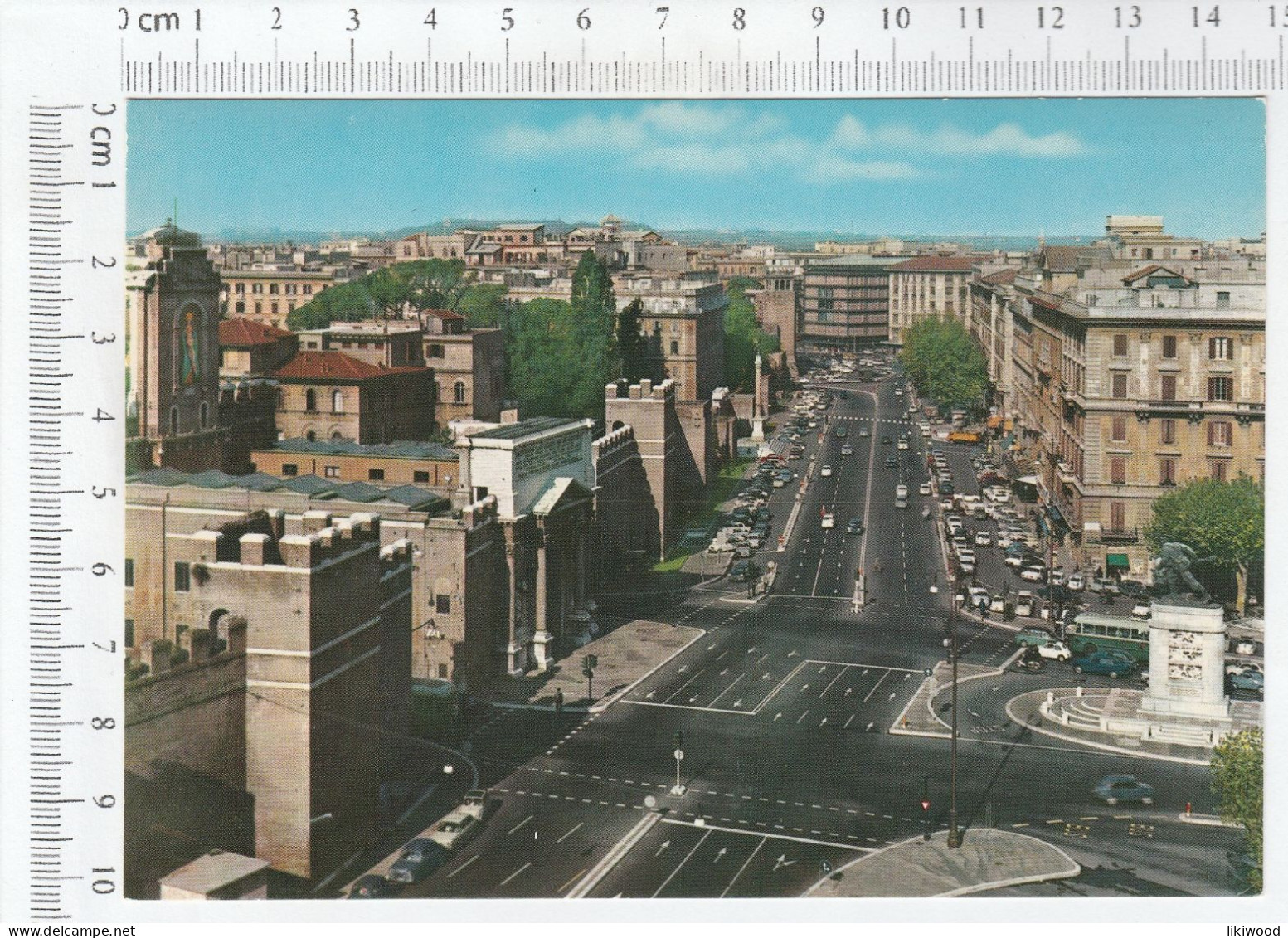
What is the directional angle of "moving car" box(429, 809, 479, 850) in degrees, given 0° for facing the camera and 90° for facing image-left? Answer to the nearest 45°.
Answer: approximately 45°

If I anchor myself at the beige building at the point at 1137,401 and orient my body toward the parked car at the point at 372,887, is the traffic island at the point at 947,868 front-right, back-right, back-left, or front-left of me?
front-left

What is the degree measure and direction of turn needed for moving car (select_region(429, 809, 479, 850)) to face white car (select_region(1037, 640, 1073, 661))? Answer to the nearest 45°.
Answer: approximately 180°

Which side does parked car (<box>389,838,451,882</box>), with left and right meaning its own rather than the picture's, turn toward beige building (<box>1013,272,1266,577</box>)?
back

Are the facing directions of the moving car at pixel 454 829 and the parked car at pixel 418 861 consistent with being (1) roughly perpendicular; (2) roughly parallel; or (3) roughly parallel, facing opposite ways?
roughly parallel

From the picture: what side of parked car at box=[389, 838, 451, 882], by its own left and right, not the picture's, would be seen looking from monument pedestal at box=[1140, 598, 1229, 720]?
back
